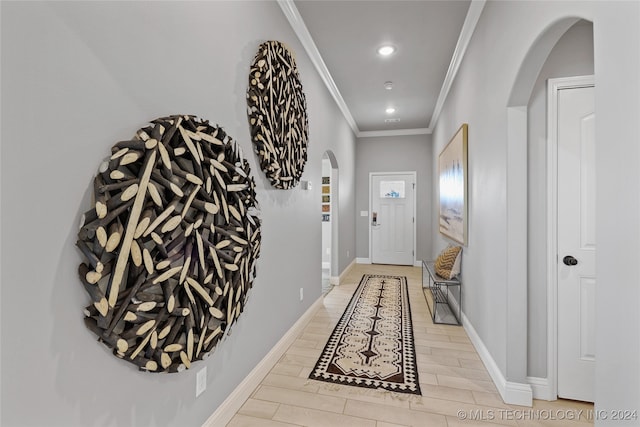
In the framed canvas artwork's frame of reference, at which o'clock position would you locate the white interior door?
The white interior door is roughly at 8 o'clock from the framed canvas artwork.

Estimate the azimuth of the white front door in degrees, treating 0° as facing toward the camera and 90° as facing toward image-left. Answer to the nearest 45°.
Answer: approximately 0°

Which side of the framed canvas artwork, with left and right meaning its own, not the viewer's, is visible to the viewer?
left

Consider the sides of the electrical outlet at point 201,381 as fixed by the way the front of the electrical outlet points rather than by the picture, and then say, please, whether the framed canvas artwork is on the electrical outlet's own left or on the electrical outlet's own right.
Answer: on the electrical outlet's own left

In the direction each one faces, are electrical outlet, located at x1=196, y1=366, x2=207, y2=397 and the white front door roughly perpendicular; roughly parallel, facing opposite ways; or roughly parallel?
roughly perpendicular

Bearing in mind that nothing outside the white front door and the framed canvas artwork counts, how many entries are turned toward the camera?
1

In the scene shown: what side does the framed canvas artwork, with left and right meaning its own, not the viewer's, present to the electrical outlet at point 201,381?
left

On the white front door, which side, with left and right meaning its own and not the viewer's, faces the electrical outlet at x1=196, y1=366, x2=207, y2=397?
front

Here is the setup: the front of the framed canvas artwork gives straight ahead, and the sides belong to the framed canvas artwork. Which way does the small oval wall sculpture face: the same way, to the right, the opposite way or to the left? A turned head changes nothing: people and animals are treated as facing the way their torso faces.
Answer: the opposite way
